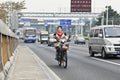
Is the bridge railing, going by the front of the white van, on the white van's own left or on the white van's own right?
on the white van's own right

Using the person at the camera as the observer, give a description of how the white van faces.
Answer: facing the viewer and to the right of the viewer
